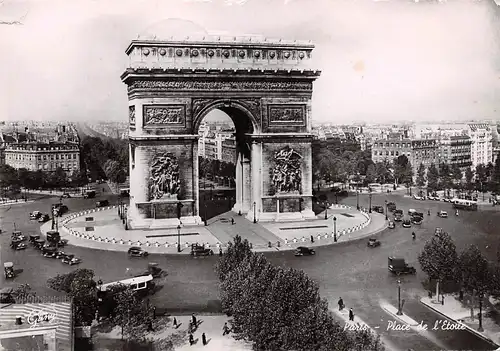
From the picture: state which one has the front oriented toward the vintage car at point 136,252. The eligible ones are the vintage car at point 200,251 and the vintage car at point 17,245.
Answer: the vintage car at point 17,245

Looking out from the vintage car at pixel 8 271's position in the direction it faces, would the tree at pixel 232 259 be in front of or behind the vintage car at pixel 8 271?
in front

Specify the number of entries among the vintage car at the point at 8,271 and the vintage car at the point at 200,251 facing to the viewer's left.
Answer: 0

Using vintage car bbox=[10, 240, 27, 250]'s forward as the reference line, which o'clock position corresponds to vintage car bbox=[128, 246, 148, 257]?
vintage car bbox=[128, 246, 148, 257] is roughly at 12 o'clock from vintage car bbox=[10, 240, 27, 250].

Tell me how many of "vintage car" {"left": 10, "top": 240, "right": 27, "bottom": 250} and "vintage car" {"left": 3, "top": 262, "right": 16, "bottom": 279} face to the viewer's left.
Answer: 0

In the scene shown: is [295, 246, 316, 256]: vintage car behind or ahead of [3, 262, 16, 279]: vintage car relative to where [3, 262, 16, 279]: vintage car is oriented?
ahead

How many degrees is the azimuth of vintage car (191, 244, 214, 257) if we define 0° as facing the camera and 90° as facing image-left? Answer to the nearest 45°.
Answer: approximately 270°
